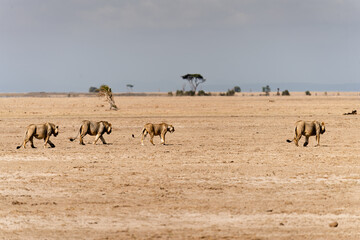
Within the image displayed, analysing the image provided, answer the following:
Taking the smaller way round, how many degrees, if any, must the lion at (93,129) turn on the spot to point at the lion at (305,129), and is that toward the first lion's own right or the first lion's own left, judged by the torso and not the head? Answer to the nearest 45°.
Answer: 0° — it already faces it

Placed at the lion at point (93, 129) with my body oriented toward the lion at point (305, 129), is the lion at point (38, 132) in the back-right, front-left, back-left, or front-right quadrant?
back-right

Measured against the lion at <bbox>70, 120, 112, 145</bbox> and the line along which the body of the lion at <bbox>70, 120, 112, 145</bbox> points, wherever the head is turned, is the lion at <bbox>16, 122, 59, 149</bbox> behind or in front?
behind

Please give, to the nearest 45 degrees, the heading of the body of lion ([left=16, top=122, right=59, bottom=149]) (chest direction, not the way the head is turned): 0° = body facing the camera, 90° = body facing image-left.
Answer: approximately 270°

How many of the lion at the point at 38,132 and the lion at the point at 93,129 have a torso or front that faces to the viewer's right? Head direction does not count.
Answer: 2

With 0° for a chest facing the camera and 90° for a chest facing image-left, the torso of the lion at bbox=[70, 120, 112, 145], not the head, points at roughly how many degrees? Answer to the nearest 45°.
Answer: approximately 270°
